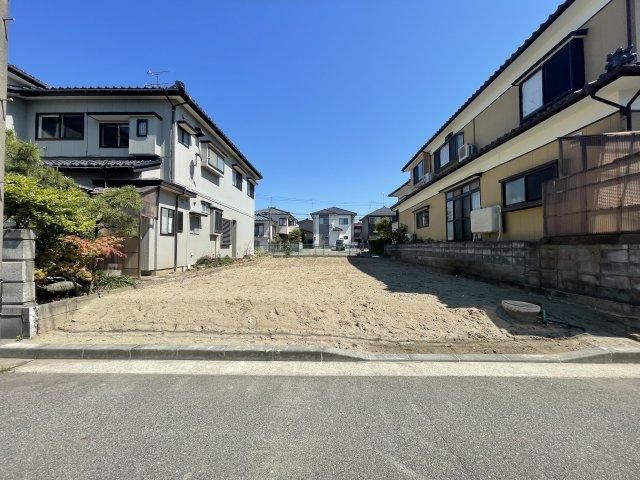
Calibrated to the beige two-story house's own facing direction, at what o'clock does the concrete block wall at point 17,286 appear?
The concrete block wall is roughly at 12 o'clock from the beige two-story house.

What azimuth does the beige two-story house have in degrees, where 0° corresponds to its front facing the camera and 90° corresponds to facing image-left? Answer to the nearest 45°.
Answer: approximately 45°

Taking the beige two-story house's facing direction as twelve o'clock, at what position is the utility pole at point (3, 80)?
The utility pole is roughly at 12 o'clock from the beige two-story house.

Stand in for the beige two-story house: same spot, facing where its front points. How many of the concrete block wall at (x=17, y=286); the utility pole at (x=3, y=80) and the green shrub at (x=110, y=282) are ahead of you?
3
